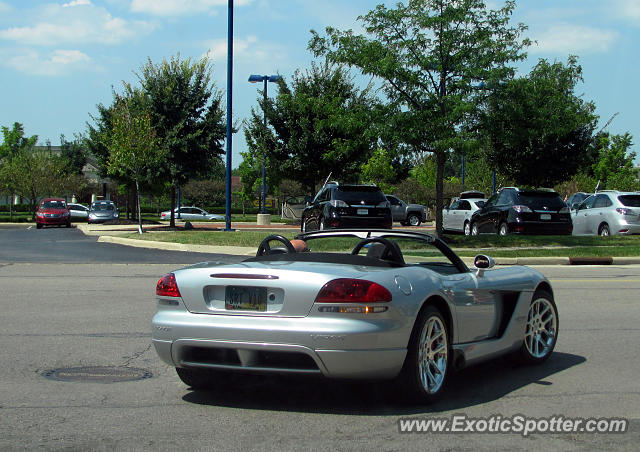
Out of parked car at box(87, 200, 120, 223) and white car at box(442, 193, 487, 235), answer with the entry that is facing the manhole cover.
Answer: the parked car

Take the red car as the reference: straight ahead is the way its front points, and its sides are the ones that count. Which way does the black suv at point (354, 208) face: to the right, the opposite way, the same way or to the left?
the opposite way

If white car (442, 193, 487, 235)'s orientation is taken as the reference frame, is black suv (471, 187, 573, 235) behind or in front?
behind

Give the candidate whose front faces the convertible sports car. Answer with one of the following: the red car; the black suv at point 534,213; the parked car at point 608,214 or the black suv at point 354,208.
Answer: the red car

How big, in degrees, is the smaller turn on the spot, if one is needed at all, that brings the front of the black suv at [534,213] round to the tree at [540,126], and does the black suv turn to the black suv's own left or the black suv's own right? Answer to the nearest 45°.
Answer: approximately 45° to the black suv's own right

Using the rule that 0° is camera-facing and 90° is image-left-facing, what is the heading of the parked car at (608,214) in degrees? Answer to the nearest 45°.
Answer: approximately 135°

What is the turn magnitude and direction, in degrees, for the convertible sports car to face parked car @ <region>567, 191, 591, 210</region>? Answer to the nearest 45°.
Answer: approximately 45° to its left

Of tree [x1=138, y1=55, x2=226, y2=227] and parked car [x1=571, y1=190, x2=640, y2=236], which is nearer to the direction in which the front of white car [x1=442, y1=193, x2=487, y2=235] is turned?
the tree

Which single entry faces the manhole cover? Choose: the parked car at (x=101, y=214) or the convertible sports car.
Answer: the parked car

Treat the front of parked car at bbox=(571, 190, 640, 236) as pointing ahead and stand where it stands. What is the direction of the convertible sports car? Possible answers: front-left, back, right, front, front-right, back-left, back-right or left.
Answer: back-left

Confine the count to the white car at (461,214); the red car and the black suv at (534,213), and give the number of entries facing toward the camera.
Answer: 1

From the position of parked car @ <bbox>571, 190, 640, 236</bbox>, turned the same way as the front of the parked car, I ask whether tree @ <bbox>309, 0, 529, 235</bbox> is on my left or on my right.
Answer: on my left

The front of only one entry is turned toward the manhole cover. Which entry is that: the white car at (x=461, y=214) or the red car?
the red car

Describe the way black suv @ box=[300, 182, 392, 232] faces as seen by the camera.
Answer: facing away from the viewer and to the left of the viewer
